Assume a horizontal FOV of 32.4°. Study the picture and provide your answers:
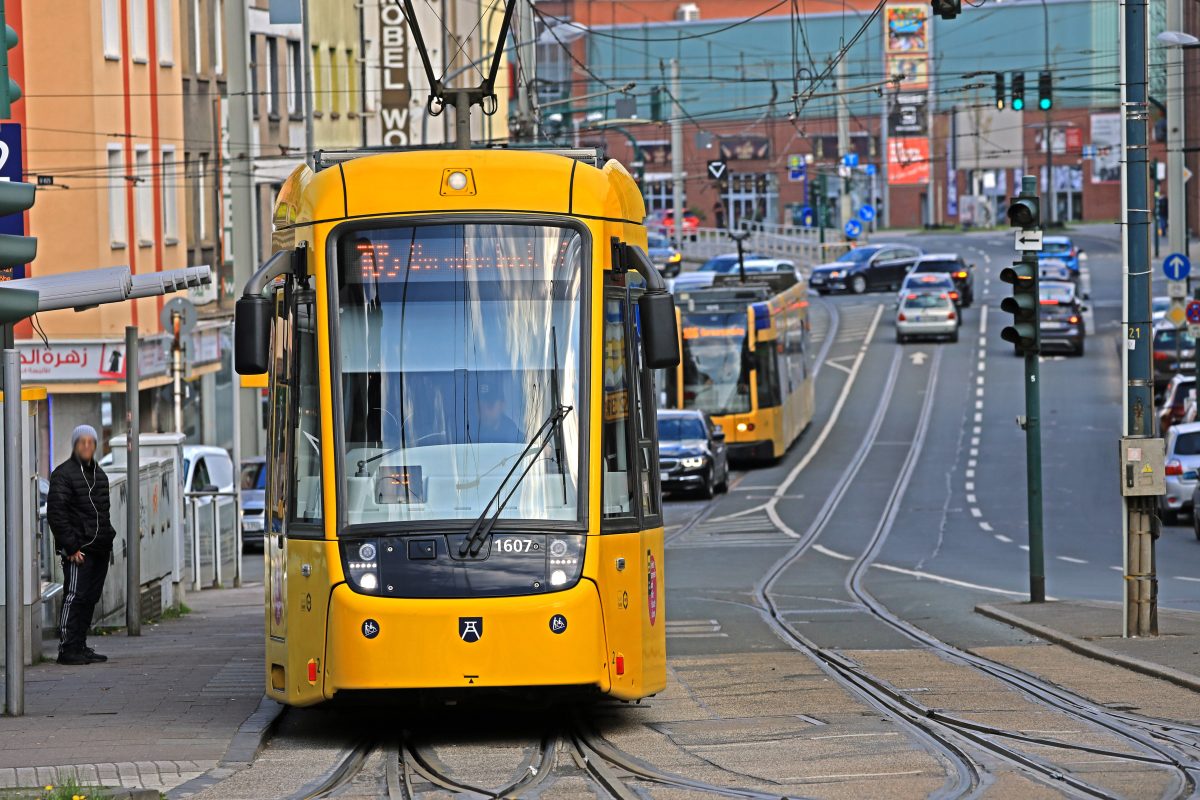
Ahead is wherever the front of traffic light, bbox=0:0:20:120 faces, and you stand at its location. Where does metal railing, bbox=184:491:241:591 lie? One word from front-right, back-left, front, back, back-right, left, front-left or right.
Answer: left

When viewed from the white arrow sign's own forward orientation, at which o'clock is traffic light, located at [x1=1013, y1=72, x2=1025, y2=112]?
The traffic light is roughly at 6 o'clock from the white arrow sign.

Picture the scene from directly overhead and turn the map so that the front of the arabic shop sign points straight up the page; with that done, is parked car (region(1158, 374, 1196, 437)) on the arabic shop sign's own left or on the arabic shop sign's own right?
on the arabic shop sign's own left

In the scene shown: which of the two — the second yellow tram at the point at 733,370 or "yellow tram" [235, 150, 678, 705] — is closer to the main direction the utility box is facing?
the yellow tram

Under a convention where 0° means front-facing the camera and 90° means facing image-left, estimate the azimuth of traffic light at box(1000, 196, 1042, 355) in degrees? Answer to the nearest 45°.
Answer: approximately 45°

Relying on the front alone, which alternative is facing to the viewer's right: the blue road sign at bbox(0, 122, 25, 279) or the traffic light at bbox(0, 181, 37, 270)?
the traffic light

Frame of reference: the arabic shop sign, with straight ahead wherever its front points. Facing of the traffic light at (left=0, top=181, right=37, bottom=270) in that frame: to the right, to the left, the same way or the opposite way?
to the left

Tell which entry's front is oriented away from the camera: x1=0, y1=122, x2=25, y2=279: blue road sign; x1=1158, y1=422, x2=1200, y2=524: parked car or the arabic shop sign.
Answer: the parked car

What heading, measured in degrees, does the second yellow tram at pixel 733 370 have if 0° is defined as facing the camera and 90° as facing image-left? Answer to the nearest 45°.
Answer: approximately 45°

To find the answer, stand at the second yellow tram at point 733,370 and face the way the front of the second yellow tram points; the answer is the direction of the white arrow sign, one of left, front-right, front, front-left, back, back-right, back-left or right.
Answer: front-left

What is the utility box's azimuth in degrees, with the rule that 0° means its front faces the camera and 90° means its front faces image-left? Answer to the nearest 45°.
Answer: approximately 0°

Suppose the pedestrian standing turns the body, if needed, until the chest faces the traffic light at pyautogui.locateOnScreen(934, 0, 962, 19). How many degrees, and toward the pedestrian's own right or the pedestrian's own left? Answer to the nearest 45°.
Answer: approximately 45° to the pedestrian's own left
